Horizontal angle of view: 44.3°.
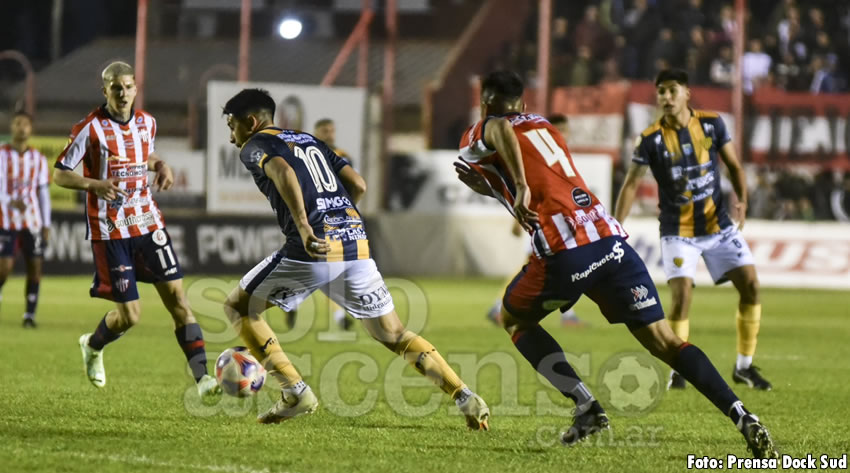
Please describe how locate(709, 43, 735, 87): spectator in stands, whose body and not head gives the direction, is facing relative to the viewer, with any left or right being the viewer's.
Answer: facing the viewer

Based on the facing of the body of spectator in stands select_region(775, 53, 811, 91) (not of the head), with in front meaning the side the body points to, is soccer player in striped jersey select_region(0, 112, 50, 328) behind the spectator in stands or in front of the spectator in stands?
in front

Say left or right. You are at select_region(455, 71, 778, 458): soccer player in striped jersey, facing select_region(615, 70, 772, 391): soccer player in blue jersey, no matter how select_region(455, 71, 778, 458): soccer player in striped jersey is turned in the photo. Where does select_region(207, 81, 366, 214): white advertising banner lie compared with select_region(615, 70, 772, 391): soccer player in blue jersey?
left

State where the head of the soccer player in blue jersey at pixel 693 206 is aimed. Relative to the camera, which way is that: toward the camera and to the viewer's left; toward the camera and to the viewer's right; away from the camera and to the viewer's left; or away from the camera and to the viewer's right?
toward the camera and to the viewer's left

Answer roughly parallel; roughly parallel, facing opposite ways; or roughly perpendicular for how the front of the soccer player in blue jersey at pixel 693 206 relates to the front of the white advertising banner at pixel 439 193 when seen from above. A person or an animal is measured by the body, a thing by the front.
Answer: roughly parallel

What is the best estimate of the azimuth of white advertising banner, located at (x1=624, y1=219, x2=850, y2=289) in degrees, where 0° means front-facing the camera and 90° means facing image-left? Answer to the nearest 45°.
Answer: approximately 0°

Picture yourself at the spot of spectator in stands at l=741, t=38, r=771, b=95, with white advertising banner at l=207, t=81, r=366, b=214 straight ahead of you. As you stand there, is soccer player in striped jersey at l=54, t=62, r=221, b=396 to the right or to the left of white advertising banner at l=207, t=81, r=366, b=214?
left

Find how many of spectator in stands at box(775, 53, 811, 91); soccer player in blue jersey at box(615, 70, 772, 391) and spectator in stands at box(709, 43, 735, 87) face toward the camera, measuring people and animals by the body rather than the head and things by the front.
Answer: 3

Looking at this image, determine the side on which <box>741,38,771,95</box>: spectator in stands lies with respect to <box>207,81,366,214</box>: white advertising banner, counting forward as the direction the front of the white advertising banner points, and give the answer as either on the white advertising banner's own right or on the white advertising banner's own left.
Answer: on the white advertising banner's own left

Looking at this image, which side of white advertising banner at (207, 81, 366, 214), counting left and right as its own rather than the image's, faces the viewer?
front

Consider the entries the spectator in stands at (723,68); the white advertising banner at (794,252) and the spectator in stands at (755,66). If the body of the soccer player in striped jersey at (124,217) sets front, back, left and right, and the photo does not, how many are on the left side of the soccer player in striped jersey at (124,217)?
3

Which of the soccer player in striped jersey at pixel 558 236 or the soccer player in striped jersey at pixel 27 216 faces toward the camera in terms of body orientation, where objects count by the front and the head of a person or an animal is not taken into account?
the soccer player in striped jersey at pixel 27 216

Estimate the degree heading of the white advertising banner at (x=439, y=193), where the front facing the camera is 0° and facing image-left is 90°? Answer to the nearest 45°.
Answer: approximately 0°

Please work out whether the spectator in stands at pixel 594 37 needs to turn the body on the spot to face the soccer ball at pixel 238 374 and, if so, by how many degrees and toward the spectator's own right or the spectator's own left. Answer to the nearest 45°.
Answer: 0° — they already face it

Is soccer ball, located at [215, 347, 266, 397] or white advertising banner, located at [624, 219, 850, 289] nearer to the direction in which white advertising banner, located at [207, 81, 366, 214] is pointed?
the soccer ball

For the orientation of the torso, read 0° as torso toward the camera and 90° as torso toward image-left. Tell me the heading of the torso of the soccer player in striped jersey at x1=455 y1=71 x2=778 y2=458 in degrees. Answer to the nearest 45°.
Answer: approximately 135°
